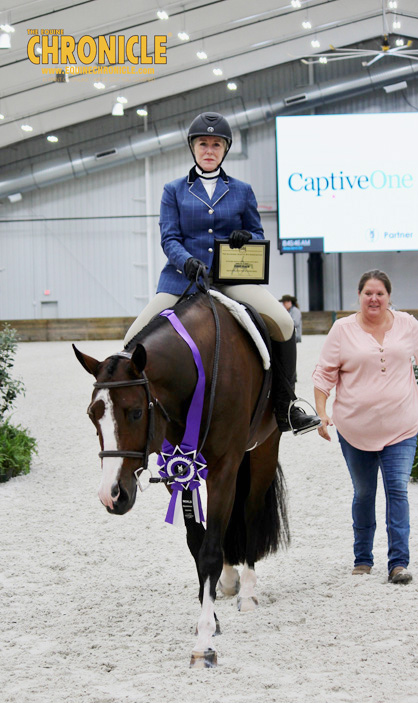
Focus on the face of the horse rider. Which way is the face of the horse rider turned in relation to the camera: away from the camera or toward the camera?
toward the camera

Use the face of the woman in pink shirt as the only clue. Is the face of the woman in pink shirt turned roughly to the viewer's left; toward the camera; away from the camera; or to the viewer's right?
toward the camera

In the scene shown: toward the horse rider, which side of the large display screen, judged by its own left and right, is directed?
front

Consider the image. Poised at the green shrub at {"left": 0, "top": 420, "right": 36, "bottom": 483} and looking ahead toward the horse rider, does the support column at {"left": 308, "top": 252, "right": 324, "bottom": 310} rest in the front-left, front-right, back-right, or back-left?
back-left

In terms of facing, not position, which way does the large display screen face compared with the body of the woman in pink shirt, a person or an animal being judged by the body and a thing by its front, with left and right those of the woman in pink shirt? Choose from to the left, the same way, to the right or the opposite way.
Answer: the same way

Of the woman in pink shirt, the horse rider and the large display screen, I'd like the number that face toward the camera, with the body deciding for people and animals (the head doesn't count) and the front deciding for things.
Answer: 3

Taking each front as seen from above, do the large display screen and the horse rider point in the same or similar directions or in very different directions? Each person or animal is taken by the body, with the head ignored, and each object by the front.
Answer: same or similar directions

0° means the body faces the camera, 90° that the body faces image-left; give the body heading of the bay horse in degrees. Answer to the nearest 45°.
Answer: approximately 45°

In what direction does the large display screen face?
toward the camera

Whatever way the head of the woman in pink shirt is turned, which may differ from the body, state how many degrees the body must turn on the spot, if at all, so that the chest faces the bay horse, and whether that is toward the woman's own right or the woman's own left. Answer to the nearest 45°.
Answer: approximately 45° to the woman's own right

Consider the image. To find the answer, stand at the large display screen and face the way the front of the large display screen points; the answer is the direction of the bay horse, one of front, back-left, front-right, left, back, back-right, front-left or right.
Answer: front

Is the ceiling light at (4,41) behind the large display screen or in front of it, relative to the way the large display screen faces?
in front

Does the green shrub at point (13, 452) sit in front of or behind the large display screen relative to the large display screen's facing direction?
in front

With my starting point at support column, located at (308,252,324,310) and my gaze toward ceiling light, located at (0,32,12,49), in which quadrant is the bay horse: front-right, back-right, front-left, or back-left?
front-left
